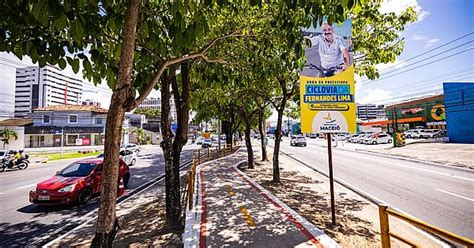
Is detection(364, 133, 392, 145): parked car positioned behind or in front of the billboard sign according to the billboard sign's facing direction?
behind

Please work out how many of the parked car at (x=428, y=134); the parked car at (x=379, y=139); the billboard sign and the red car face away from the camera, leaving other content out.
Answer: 0

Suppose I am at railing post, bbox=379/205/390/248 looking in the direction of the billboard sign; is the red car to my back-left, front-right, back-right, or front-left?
front-left

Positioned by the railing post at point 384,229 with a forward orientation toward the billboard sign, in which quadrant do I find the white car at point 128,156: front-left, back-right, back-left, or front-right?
front-left

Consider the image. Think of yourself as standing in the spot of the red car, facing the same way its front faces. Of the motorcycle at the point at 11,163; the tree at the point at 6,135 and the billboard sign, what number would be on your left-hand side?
1

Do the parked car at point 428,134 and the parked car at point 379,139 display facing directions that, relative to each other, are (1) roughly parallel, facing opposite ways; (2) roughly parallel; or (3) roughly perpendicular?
roughly parallel

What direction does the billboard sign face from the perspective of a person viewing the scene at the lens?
facing the viewer

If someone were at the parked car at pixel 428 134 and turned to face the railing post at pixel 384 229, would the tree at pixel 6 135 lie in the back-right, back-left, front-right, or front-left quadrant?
front-right

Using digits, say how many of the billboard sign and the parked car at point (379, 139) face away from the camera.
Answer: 0

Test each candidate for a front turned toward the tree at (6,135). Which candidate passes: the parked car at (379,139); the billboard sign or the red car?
the parked car

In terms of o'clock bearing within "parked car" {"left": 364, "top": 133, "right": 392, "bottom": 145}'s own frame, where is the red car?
The red car is roughly at 11 o'clock from the parked car.

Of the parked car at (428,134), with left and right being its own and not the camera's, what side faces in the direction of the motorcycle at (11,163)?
front

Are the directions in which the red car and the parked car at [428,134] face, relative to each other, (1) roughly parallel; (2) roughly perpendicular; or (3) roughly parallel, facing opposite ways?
roughly perpendicular

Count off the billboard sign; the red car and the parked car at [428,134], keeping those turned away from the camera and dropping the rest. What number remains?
0

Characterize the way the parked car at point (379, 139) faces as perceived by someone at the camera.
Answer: facing the viewer and to the left of the viewer

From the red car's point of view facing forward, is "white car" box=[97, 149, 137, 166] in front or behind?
behind

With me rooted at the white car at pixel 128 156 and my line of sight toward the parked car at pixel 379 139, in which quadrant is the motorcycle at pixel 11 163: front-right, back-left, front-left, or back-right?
back-left

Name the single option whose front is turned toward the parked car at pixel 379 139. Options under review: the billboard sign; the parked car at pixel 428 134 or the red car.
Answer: the parked car at pixel 428 134
